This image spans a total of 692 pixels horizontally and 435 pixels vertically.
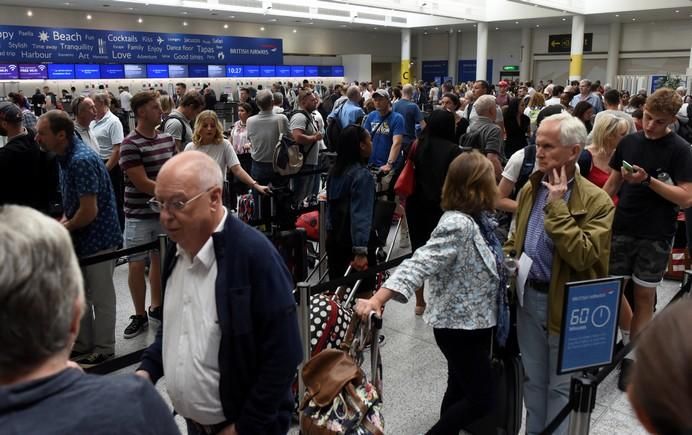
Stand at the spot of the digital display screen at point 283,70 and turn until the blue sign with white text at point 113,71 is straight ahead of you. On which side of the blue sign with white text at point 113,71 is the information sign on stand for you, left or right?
left

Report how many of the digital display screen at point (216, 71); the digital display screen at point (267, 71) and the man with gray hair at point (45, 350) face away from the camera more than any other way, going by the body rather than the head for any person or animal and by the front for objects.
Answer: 1

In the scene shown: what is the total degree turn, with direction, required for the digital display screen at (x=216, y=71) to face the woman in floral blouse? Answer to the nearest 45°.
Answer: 0° — it already faces them

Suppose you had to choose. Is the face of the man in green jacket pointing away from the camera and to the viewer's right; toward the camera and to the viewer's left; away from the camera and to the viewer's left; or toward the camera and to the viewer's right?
toward the camera and to the viewer's left

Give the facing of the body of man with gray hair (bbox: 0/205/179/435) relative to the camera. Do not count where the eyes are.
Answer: away from the camera

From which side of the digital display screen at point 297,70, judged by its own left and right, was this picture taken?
front

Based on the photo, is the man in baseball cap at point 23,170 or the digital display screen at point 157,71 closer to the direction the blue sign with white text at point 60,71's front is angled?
the man in baseball cap

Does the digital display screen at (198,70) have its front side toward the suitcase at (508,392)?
yes

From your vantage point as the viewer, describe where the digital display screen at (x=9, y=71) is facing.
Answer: facing the viewer

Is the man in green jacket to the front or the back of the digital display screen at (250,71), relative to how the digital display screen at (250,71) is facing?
to the front

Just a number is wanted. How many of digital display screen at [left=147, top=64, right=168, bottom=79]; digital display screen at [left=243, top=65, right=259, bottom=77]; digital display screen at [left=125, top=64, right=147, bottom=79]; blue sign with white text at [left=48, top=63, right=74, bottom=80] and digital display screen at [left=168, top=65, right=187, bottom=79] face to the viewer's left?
0

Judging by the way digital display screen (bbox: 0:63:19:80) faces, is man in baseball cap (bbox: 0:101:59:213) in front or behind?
in front

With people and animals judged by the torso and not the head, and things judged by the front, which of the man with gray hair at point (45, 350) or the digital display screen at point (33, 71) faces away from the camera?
the man with gray hair

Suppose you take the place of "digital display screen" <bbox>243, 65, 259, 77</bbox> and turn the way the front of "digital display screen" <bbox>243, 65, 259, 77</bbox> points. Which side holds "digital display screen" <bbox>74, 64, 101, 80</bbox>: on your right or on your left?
on your right

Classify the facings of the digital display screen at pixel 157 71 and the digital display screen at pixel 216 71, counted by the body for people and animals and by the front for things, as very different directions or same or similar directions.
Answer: same or similar directions

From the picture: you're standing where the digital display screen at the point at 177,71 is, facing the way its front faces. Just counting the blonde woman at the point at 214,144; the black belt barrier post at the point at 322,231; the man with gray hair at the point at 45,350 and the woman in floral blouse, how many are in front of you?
4

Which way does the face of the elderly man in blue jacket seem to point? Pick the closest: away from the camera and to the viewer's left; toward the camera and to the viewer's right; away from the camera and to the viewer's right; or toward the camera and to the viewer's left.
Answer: toward the camera and to the viewer's left
